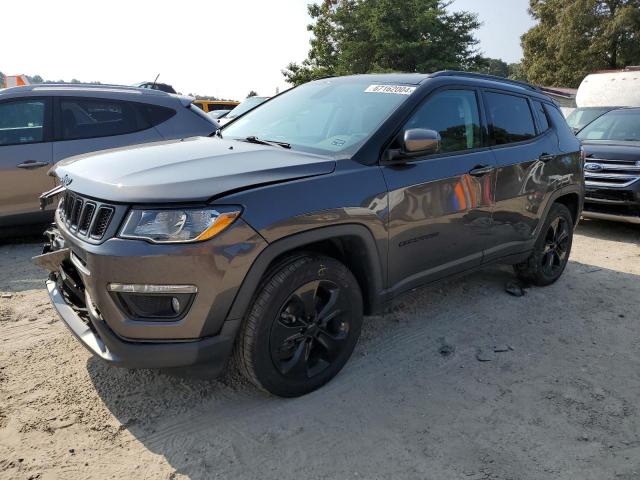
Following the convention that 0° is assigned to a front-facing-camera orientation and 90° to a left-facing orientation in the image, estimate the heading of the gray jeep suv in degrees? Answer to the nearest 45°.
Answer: approximately 45°

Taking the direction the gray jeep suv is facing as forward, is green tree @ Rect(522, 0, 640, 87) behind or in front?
behind

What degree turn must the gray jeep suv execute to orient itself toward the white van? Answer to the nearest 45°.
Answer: approximately 180°

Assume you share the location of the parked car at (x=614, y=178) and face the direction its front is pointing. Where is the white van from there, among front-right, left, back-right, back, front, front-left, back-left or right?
back-right

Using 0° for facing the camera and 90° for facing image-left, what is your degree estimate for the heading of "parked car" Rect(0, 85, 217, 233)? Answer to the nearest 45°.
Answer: approximately 90°

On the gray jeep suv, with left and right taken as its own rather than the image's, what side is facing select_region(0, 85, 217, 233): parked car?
right

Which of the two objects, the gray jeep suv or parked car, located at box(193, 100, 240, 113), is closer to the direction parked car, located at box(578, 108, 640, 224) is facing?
the gray jeep suv

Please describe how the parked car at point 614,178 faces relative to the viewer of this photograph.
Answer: facing the viewer and to the left of the viewer

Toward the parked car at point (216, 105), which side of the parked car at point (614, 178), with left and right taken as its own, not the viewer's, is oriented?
right
